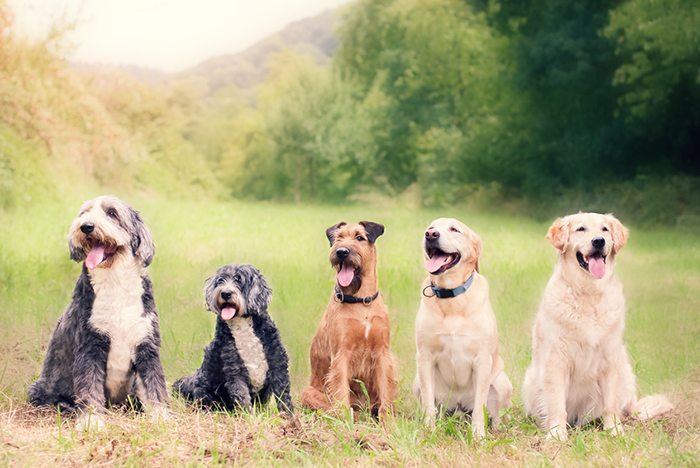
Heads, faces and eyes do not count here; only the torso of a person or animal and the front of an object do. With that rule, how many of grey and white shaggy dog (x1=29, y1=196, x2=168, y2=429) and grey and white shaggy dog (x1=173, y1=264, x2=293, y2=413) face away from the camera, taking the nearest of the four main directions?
0

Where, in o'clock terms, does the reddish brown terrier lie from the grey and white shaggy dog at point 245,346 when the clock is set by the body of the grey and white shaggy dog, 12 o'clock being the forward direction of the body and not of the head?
The reddish brown terrier is roughly at 10 o'clock from the grey and white shaggy dog.

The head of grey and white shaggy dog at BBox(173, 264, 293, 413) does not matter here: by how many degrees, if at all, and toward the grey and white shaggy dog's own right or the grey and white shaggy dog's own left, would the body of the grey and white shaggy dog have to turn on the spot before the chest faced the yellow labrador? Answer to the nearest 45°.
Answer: approximately 45° to the grey and white shaggy dog's own left

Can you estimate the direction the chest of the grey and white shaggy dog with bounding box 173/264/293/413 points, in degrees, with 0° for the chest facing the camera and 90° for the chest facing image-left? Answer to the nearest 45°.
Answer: approximately 315°

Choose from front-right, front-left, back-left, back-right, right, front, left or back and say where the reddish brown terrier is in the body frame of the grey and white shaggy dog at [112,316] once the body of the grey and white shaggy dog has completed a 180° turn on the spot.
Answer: back-right

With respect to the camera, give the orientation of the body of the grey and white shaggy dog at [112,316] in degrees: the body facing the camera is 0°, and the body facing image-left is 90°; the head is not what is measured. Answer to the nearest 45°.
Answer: approximately 315°

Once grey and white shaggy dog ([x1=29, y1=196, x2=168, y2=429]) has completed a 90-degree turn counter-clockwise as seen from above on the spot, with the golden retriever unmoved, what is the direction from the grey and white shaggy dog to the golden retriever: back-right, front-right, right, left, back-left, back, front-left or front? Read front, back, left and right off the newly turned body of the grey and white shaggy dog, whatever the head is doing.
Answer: front-right

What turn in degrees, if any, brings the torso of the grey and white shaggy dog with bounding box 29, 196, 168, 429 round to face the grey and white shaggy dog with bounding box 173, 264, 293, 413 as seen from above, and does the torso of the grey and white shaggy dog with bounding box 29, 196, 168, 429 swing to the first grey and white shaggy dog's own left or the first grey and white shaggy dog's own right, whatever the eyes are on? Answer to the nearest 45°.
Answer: approximately 45° to the first grey and white shaggy dog's own left

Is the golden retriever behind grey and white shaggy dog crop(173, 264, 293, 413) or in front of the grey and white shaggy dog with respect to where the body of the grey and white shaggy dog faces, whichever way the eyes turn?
in front
